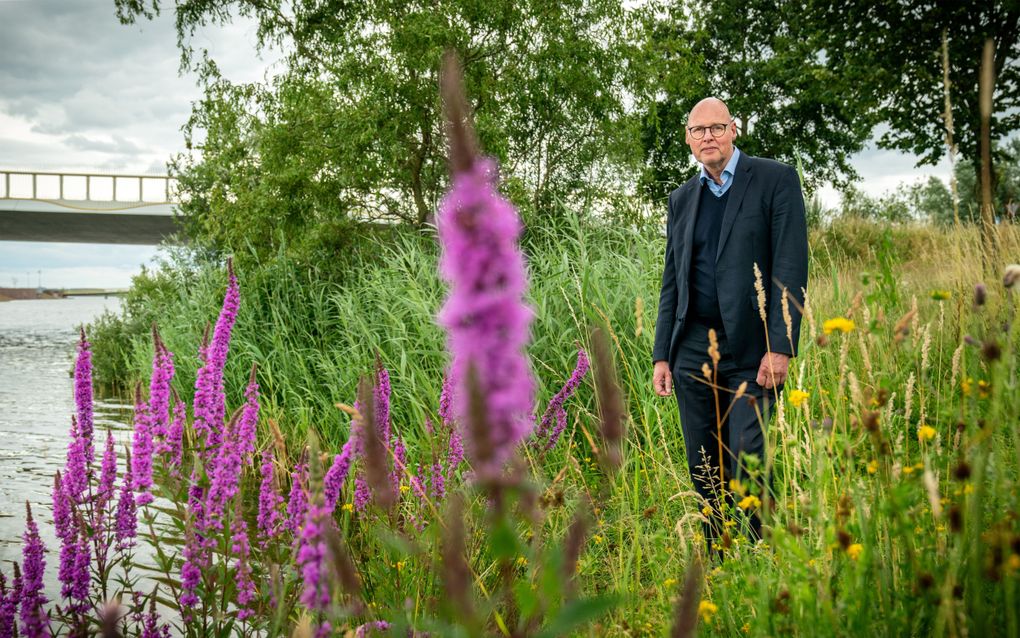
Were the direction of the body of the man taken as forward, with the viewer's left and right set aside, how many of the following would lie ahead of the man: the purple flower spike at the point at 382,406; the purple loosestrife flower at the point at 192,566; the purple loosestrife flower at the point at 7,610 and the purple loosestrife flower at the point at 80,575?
4

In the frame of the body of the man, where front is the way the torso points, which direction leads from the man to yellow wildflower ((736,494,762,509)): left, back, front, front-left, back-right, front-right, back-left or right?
front-left

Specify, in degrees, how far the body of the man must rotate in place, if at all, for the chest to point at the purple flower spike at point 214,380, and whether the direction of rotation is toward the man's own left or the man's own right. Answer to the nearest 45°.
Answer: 0° — they already face it

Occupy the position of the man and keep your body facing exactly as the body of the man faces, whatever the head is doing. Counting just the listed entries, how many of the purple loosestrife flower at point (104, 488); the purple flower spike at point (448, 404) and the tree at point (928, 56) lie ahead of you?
2

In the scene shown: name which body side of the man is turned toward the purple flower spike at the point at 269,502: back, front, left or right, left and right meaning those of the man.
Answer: front

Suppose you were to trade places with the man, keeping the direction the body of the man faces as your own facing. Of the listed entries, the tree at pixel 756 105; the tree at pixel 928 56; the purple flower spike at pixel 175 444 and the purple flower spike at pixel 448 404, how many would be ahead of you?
2

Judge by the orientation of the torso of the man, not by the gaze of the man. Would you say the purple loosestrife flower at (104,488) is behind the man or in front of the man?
in front

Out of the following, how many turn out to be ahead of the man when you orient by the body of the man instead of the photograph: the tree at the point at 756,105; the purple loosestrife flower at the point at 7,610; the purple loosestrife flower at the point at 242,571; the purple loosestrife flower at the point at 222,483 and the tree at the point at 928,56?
3

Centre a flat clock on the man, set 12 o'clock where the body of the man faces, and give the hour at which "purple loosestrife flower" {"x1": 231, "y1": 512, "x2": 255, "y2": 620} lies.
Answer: The purple loosestrife flower is roughly at 12 o'clock from the man.

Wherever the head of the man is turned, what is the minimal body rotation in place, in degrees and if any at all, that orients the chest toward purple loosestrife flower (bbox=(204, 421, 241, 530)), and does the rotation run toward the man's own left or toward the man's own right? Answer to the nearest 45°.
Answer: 0° — they already face it

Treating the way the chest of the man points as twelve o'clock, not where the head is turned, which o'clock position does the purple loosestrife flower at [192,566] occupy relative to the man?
The purple loosestrife flower is roughly at 12 o'clock from the man.

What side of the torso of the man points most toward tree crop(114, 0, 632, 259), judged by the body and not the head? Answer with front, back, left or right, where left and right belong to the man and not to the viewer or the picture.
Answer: right

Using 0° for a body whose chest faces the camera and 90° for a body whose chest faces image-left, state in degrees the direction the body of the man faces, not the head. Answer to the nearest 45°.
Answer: approximately 45°

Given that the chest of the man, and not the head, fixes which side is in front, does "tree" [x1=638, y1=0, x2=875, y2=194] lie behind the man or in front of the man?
behind
